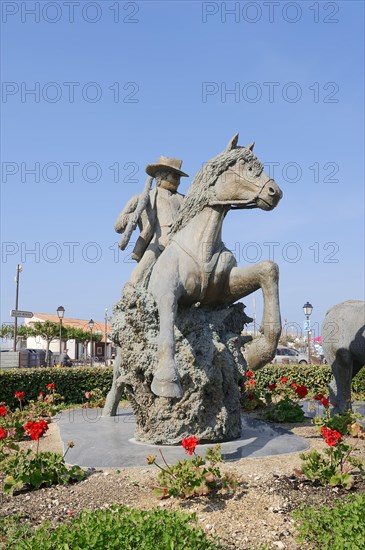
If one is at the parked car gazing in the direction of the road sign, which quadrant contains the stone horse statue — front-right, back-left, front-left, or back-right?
front-left

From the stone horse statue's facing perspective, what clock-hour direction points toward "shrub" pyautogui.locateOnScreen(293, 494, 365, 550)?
The shrub is roughly at 1 o'clock from the stone horse statue.

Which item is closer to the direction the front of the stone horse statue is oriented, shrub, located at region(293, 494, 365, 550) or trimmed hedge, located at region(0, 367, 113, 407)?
the shrub

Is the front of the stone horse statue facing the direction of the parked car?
no

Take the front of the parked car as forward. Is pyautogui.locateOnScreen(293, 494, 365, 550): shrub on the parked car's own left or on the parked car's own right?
on the parked car's own right

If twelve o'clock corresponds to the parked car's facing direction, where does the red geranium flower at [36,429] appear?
The red geranium flower is roughly at 3 o'clock from the parked car.

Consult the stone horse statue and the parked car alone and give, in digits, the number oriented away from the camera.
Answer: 0

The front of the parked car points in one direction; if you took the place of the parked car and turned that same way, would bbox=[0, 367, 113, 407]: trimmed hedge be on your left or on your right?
on your right

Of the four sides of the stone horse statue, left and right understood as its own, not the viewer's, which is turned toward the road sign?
back

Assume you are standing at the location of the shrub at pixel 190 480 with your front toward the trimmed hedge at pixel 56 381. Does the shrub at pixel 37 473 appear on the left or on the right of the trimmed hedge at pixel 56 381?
left
